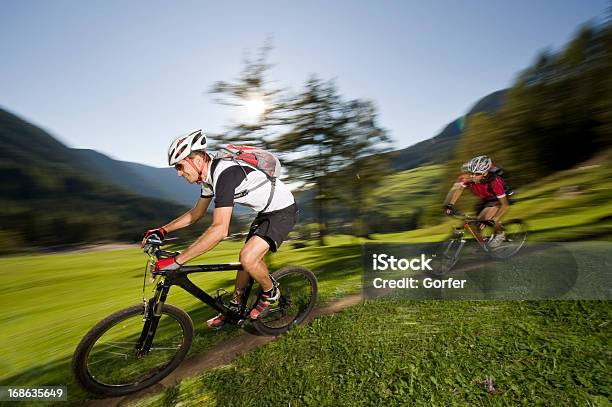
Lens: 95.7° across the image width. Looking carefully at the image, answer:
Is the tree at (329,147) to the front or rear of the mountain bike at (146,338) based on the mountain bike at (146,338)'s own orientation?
to the rear

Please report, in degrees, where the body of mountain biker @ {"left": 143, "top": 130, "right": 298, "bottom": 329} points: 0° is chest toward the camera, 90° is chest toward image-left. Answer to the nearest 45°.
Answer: approximately 45°

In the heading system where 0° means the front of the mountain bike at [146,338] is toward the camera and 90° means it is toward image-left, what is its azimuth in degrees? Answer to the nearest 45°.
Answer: approximately 45°

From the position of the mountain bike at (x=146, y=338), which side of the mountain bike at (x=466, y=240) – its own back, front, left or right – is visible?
front

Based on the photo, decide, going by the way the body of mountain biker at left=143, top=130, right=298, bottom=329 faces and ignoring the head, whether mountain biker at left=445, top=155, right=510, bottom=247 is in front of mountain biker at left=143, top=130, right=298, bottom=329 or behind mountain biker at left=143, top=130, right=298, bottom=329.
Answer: behind

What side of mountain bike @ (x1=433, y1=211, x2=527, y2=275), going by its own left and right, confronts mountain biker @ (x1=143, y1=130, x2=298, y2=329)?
front

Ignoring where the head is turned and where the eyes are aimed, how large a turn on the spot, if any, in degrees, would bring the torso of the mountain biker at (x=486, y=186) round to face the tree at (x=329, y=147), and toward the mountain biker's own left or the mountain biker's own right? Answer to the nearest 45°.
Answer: approximately 90° to the mountain biker's own right
